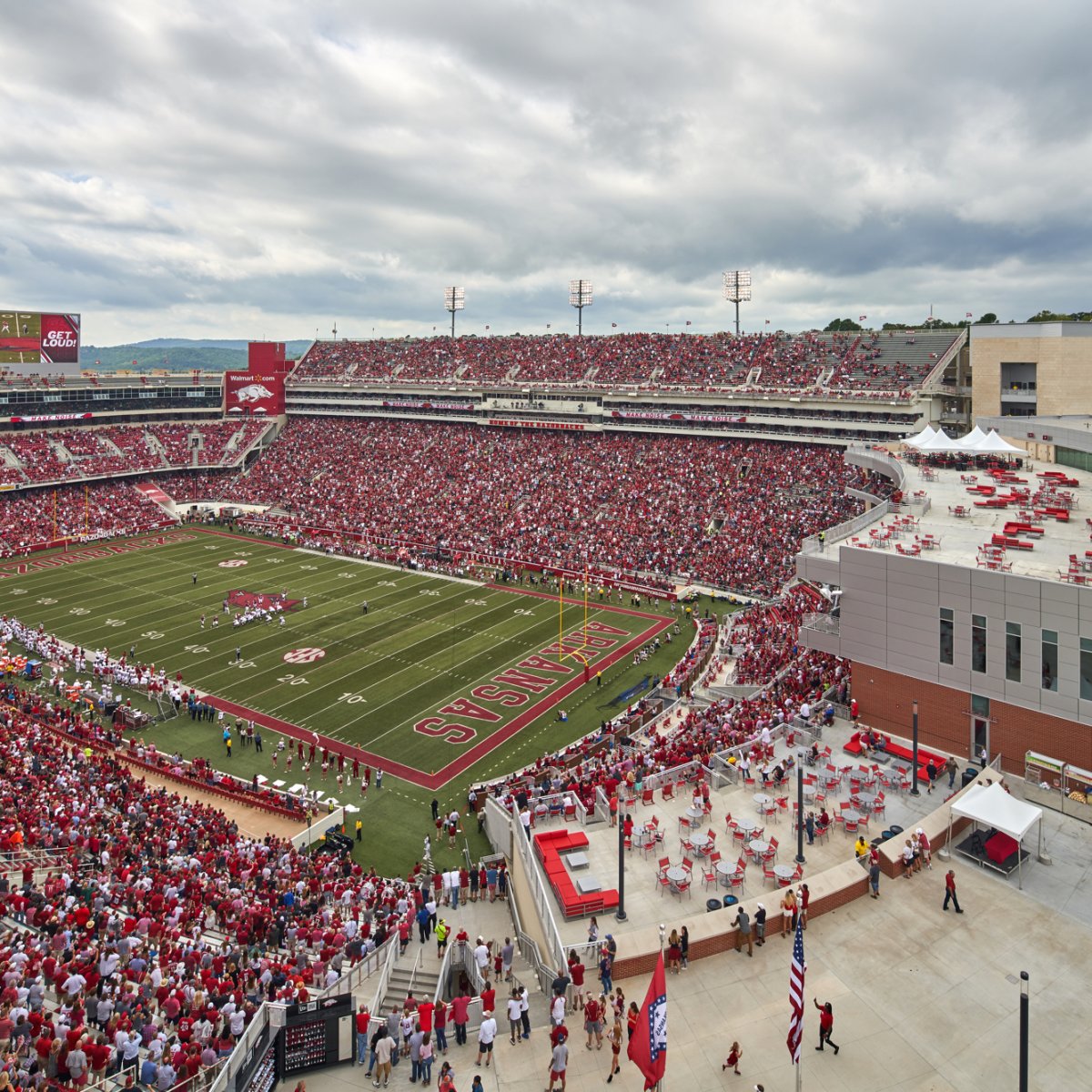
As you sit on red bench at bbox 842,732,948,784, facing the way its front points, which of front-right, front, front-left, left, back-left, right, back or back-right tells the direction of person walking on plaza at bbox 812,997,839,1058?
front-left

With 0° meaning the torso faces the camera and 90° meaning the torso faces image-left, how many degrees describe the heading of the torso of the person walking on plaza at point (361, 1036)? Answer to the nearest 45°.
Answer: approximately 180°

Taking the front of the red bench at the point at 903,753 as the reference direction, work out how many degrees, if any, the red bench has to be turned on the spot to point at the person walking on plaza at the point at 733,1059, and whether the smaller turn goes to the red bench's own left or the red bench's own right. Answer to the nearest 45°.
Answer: approximately 45° to the red bench's own left

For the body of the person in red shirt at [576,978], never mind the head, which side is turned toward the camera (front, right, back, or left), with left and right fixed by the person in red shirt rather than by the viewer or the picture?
back

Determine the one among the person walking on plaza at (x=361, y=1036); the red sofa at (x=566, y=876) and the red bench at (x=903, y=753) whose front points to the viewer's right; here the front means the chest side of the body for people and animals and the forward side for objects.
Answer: the red sofa

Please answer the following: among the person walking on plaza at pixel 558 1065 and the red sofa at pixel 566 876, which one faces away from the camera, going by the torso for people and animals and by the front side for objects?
the person walking on plaza

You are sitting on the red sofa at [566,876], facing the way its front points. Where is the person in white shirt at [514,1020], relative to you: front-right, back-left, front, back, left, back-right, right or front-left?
right

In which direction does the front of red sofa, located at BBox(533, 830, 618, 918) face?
to the viewer's right

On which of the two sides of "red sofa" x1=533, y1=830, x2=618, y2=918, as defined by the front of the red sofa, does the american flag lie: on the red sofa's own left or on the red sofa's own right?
on the red sofa's own right

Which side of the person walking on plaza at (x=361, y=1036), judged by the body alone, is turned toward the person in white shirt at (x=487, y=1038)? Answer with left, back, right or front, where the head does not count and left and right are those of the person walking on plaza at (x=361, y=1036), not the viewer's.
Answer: right
